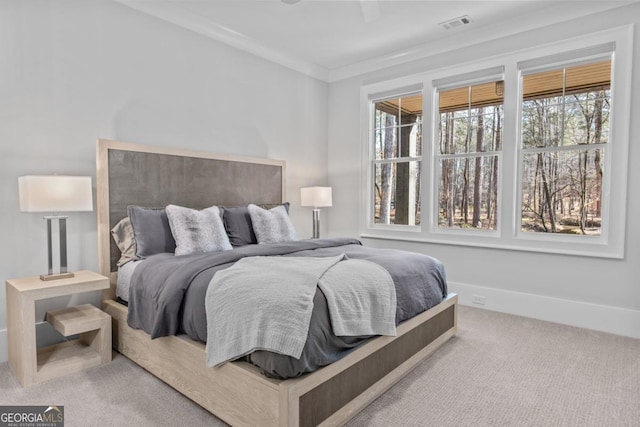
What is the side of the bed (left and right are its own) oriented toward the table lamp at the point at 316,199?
left

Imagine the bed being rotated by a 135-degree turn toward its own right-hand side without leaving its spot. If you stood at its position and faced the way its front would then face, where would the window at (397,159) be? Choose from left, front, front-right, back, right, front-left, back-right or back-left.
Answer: back-right

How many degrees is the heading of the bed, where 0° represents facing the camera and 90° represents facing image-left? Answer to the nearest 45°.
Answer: approximately 315°

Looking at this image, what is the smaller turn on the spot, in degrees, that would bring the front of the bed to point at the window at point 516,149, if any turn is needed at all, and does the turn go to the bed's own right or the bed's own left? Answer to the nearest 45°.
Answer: approximately 45° to the bed's own left

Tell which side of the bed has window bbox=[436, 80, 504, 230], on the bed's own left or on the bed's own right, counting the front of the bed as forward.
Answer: on the bed's own left

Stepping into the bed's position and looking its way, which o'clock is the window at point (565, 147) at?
The window is roughly at 10 o'clock from the bed.

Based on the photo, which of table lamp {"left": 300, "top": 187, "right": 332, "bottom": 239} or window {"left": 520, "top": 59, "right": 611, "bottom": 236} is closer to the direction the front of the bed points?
the window

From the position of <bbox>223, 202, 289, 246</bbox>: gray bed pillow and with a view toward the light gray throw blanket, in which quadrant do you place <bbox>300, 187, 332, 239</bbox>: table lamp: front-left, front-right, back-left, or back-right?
back-left
